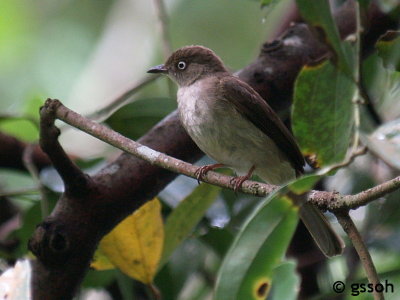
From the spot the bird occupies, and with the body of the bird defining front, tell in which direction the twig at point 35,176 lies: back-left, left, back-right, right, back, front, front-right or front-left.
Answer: front

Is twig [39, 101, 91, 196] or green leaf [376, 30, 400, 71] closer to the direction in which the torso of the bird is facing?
the twig

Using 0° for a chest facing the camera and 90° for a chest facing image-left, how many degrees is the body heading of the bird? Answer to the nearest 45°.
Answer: approximately 90°

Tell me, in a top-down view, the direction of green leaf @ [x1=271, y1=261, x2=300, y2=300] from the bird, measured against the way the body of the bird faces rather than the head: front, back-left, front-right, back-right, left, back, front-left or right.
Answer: left

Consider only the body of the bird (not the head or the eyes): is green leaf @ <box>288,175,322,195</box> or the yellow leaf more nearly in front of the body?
the yellow leaf

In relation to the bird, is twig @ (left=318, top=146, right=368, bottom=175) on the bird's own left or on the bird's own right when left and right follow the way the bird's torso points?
on the bird's own left

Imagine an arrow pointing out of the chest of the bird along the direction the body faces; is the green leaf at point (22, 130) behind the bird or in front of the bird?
in front

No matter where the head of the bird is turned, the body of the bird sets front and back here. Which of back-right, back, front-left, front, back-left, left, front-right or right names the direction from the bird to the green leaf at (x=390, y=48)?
back-left

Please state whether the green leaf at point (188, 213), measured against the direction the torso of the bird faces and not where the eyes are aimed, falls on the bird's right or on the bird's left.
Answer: on the bird's right

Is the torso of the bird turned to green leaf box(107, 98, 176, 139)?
no
